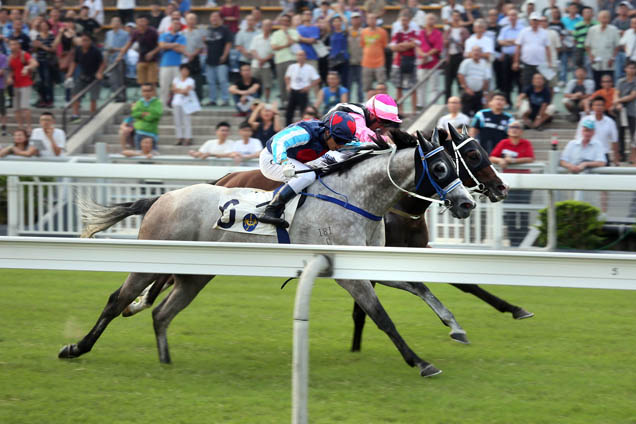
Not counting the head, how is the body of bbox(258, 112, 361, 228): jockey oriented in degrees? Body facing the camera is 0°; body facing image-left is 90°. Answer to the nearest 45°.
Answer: approximately 270°

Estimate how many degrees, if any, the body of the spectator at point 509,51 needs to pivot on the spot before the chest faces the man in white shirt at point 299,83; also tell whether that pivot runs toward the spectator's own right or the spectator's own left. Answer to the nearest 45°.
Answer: approximately 45° to the spectator's own right

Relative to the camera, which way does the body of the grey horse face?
to the viewer's right

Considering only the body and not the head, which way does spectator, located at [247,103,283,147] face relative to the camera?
toward the camera

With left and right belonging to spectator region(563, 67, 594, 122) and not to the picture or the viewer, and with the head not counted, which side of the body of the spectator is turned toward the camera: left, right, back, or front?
front

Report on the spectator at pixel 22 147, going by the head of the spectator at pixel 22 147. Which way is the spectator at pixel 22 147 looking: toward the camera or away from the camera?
toward the camera

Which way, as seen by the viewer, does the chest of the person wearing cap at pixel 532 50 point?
toward the camera

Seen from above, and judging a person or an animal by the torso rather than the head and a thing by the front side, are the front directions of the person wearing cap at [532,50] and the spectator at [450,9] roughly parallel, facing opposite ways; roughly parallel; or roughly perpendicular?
roughly parallel

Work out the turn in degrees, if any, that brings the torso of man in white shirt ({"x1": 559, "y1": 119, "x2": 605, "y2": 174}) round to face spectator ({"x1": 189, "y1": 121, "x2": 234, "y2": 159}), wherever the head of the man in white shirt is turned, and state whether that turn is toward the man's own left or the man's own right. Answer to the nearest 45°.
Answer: approximately 90° to the man's own right

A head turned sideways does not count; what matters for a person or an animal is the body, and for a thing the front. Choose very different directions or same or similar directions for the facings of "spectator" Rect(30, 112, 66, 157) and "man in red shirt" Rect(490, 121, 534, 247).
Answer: same or similar directions

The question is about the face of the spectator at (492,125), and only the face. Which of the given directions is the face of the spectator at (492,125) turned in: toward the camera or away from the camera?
toward the camera

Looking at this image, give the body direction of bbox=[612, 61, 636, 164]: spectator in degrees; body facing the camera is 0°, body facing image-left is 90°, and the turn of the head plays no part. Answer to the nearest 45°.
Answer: approximately 45°

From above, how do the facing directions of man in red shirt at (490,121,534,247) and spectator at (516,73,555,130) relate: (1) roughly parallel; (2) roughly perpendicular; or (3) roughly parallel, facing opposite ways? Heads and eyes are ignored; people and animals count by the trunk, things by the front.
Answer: roughly parallel

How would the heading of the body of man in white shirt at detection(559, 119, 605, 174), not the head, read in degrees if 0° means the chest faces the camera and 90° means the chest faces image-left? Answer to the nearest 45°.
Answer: approximately 0°

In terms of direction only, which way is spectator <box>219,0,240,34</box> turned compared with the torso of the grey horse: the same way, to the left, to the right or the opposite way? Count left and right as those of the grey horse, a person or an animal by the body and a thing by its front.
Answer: to the right
